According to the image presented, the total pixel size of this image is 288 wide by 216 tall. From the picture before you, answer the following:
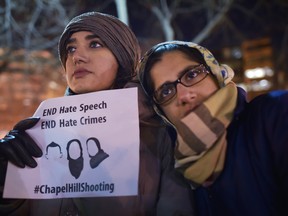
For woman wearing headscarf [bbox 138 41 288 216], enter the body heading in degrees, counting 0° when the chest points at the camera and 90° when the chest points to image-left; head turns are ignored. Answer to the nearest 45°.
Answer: approximately 45°

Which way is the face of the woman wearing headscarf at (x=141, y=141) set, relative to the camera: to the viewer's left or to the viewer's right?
to the viewer's left

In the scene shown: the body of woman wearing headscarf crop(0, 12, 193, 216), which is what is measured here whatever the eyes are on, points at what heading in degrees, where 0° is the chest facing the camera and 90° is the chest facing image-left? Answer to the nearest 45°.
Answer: approximately 45°
